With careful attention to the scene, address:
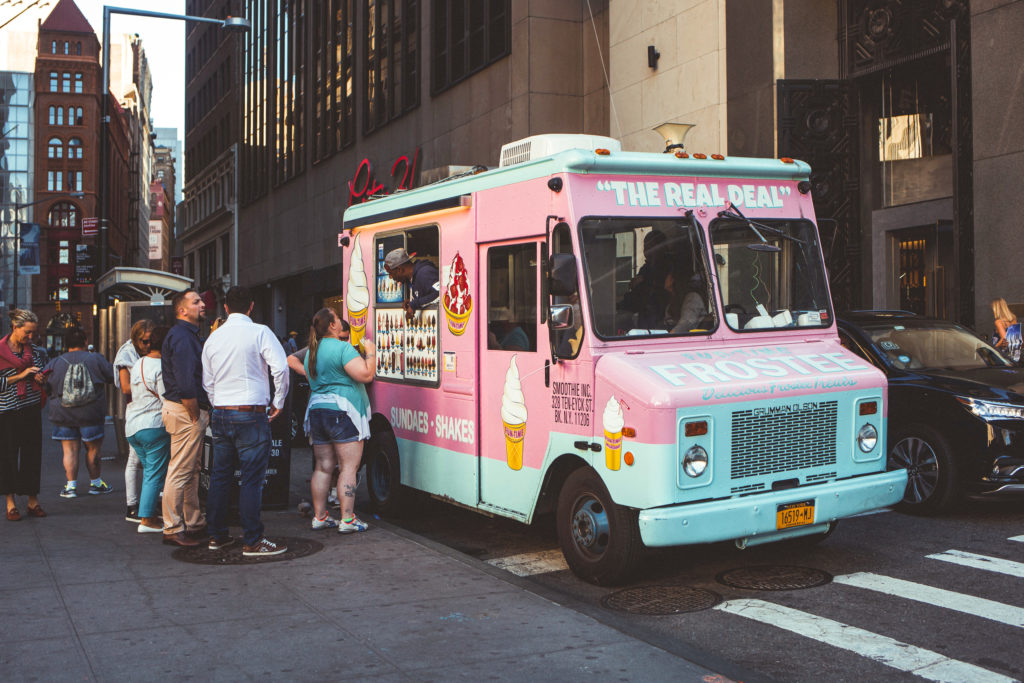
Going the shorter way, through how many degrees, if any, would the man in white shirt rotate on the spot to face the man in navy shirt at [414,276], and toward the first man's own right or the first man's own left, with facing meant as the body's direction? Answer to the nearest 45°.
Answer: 0° — they already face them

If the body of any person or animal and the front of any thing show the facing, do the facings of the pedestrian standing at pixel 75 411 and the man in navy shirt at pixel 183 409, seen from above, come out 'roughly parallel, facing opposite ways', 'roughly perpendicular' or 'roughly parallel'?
roughly perpendicular

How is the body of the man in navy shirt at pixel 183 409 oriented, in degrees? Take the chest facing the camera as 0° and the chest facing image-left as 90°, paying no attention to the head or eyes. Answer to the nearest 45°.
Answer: approximately 270°

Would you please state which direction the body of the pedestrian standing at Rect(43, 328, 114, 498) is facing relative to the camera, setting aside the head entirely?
away from the camera

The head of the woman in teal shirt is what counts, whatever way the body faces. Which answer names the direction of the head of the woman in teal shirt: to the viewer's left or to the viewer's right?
to the viewer's right

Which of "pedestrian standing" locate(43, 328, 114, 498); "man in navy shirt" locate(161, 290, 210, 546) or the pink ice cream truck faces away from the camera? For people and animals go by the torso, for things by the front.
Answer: the pedestrian standing

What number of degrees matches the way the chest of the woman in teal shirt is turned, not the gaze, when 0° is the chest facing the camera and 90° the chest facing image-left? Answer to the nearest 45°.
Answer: approximately 225°

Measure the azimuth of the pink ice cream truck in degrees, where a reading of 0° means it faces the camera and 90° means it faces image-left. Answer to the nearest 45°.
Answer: approximately 315°

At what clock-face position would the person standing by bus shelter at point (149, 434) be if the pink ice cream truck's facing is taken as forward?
The person standing by bus shelter is roughly at 5 o'clock from the pink ice cream truck.

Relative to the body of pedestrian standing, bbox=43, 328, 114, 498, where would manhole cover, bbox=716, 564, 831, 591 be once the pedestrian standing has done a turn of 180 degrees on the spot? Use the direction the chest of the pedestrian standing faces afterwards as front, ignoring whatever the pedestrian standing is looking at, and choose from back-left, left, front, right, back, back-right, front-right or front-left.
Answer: front-left

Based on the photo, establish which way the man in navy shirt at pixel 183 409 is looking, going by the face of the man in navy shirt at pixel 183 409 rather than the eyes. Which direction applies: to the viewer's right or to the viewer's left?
to the viewer's right

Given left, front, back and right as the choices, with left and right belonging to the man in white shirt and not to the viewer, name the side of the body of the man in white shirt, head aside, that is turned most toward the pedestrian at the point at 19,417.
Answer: left

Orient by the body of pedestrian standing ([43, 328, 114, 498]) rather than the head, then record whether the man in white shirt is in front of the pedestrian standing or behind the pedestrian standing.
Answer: behind

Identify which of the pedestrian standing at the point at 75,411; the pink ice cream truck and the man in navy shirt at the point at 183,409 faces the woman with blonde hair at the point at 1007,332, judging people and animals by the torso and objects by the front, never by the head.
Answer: the man in navy shirt

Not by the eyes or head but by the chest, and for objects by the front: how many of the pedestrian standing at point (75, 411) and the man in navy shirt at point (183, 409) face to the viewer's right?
1
